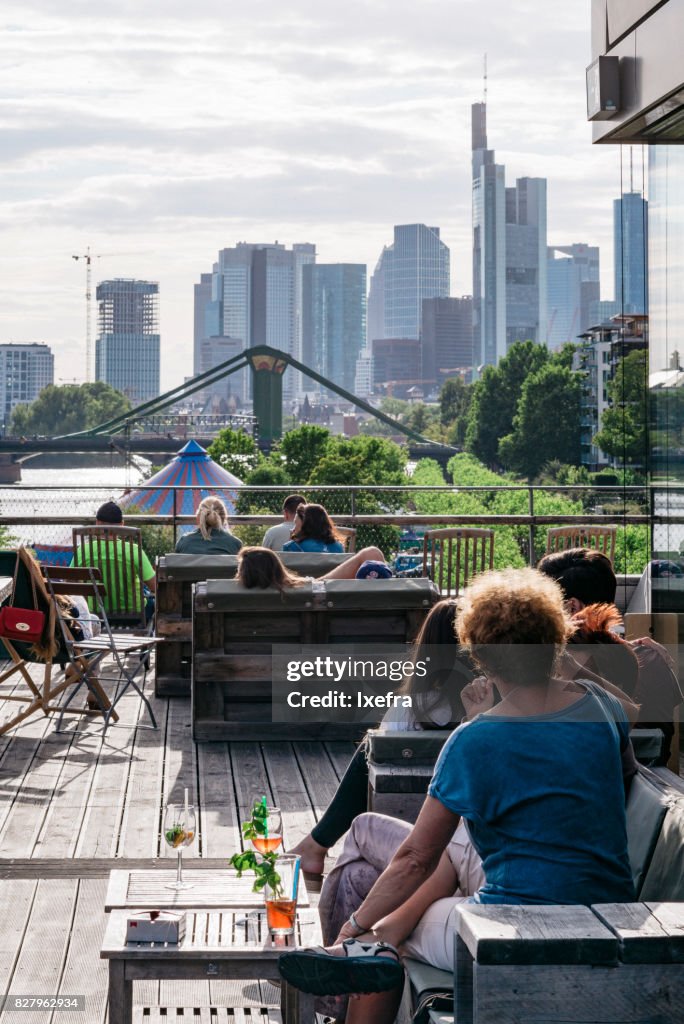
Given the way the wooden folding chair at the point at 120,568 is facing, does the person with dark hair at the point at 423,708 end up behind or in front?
behind

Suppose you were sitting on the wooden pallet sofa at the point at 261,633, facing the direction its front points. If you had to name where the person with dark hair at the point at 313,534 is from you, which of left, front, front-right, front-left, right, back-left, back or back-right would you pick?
front

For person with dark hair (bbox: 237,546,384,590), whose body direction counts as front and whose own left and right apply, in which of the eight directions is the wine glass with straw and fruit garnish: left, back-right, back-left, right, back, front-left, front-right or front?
back

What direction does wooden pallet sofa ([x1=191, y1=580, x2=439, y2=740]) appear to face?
away from the camera

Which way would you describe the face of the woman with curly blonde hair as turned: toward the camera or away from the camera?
away from the camera

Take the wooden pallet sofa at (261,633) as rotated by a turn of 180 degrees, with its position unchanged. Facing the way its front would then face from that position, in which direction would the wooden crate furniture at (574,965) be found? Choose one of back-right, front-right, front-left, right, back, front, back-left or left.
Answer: front

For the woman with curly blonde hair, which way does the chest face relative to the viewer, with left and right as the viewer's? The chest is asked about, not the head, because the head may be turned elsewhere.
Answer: facing away from the viewer and to the left of the viewer

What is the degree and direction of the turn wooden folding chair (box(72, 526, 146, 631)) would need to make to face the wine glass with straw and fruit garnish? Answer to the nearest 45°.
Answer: approximately 180°

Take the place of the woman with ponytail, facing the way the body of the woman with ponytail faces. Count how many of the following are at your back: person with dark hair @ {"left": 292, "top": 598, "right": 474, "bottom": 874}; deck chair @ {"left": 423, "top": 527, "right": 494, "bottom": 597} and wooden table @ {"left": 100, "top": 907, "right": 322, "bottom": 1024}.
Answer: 2

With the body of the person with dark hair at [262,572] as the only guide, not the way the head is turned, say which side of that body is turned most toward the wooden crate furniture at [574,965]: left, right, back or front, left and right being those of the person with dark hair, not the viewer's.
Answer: back

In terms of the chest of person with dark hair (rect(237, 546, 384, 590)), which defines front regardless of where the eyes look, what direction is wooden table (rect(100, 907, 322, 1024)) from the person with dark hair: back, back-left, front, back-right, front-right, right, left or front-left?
back

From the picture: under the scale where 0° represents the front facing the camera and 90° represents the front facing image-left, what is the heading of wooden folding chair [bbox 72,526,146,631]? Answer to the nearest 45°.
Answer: approximately 180°

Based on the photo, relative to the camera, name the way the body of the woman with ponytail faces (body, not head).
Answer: away from the camera

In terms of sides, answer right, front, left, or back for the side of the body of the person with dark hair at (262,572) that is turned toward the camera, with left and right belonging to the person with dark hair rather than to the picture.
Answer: back
